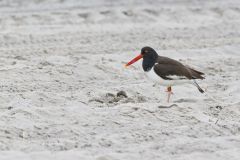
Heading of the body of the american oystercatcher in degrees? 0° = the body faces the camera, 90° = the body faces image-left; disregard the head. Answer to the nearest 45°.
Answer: approximately 90°
